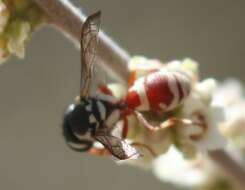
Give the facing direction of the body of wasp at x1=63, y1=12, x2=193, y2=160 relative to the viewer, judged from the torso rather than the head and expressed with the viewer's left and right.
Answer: facing the viewer and to the left of the viewer
